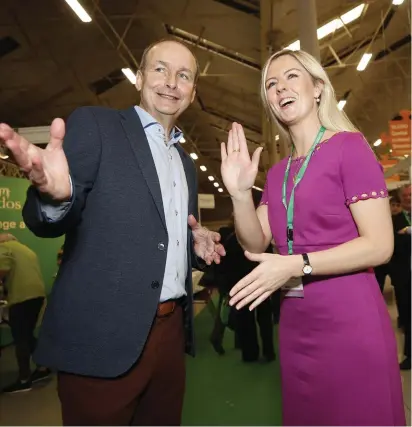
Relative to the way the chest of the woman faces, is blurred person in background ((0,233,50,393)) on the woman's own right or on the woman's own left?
on the woman's own right

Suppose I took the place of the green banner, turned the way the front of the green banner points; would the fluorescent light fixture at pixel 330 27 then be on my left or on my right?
on my left

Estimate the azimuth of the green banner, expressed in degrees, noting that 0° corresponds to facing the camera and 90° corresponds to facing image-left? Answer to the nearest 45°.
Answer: approximately 0°

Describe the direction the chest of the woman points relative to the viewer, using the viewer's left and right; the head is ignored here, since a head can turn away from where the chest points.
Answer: facing the viewer and to the left of the viewer

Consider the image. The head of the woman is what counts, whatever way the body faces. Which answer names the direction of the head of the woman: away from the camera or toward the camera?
toward the camera

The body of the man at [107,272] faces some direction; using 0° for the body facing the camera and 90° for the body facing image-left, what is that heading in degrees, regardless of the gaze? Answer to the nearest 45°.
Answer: approximately 315°

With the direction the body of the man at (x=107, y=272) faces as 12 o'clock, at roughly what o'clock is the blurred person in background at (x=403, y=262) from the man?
The blurred person in background is roughly at 9 o'clock from the man.

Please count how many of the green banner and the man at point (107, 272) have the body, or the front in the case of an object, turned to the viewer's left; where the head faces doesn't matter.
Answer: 0

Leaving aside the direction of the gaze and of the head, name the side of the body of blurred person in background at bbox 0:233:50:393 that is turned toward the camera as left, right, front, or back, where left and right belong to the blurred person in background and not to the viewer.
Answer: left

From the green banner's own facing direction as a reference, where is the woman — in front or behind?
in front

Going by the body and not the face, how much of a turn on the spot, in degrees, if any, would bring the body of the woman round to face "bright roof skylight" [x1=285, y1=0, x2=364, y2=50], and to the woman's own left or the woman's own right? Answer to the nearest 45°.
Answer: approximately 135° to the woman's own right

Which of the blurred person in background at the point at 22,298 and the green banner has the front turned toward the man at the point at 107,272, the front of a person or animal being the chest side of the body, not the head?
the green banner

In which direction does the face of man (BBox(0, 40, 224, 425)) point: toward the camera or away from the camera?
toward the camera
